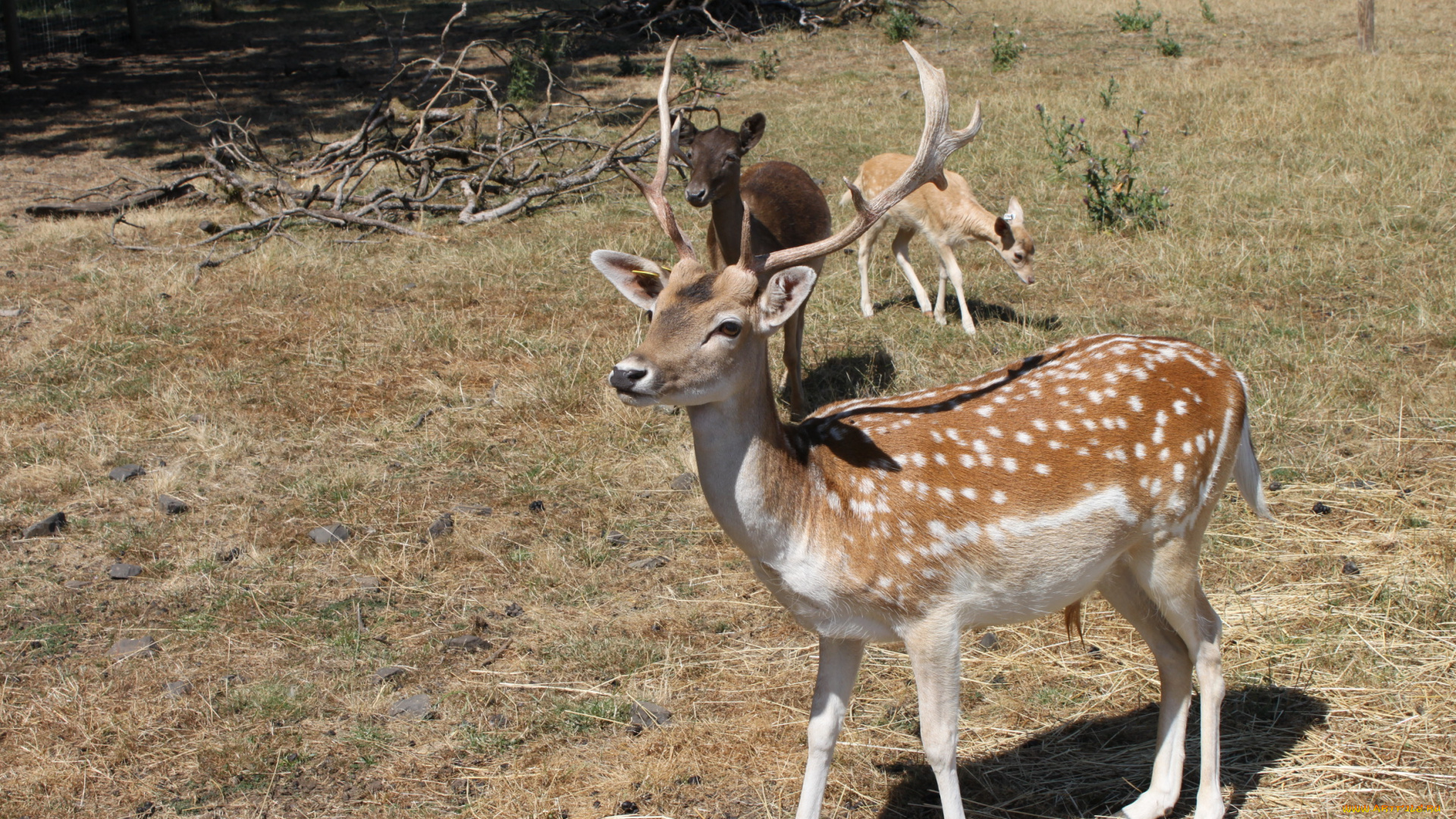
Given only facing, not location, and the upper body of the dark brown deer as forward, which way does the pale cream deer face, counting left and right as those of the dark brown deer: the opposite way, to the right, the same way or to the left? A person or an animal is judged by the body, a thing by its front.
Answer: to the left

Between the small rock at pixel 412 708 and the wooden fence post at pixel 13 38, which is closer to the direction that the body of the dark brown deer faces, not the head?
the small rock

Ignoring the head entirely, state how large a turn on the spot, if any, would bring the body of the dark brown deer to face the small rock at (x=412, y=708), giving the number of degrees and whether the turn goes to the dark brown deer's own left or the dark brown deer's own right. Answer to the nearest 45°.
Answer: approximately 45° to the dark brown deer's own left

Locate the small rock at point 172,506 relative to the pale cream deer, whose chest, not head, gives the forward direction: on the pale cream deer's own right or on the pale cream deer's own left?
on the pale cream deer's own right

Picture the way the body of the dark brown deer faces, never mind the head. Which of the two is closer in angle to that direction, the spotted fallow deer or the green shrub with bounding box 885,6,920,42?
the spotted fallow deer

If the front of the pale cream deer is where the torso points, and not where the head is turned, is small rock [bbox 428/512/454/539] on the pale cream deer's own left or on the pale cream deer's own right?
on the pale cream deer's own right

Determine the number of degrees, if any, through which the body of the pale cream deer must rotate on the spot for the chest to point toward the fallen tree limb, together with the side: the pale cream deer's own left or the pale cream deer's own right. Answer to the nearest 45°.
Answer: approximately 135° to the pale cream deer's own right

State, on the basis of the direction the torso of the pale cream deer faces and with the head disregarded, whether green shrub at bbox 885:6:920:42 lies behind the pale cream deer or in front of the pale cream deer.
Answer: behind

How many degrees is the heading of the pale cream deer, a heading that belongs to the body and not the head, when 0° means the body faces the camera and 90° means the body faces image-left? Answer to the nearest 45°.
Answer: approximately 315°

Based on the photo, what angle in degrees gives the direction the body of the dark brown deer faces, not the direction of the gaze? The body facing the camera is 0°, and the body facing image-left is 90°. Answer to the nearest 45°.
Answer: approximately 45°
